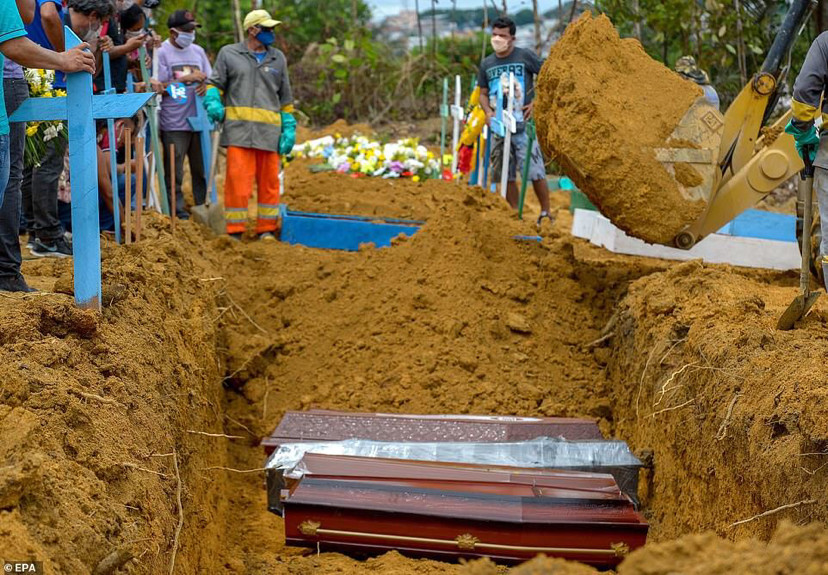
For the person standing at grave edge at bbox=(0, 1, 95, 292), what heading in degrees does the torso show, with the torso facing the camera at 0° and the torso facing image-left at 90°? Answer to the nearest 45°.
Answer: approximately 270°

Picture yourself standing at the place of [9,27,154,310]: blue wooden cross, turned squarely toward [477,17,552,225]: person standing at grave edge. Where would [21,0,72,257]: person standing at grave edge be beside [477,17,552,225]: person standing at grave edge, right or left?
left

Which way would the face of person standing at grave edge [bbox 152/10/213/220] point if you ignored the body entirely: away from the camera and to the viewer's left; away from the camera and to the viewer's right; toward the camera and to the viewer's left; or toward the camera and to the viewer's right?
toward the camera and to the viewer's right

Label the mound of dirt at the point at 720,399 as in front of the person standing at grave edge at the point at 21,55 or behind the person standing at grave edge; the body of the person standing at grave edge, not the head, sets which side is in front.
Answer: in front

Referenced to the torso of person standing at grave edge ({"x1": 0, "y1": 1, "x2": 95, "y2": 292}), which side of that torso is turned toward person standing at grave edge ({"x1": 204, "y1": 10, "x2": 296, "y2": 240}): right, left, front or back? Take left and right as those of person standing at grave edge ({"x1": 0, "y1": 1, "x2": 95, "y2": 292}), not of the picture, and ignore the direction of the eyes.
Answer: left

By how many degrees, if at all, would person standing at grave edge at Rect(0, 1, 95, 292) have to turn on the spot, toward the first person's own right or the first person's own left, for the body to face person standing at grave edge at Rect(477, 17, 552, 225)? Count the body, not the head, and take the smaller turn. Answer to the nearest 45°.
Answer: approximately 45° to the first person's own left

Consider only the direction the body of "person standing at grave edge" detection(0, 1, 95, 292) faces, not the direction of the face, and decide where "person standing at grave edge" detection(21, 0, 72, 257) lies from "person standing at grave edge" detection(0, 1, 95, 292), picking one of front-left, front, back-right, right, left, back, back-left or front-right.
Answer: left

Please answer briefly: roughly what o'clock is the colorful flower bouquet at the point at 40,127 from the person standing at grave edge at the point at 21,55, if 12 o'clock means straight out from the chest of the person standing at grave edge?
The colorful flower bouquet is roughly at 9 o'clock from the person standing at grave edge.
